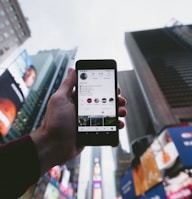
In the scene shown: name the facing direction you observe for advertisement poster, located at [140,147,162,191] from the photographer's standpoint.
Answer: facing the viewer and to the left of the viewer

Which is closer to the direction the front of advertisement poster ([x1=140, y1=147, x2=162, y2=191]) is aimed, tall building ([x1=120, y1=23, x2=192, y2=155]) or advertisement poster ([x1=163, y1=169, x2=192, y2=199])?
the advertisement poster

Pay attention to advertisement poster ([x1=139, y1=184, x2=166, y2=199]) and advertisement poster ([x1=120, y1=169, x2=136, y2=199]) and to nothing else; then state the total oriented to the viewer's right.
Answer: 0

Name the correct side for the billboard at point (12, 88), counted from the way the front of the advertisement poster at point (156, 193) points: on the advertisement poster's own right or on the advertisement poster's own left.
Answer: on the advertisement poster's own right

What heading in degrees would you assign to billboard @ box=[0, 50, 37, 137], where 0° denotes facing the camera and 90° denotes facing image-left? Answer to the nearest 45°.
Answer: approximately 315°

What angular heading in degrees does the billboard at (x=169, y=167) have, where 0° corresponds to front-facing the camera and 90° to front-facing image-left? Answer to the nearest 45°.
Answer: approximately 45°

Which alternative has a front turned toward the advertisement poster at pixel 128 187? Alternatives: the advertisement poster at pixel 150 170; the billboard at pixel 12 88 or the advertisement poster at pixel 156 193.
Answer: the billboard

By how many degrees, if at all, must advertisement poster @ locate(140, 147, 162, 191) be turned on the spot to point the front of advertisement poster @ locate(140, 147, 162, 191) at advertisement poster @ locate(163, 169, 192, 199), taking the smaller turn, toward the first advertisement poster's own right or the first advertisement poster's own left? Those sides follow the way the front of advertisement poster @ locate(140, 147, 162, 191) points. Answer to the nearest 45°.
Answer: approximately 90° to the first advertisement poster's own left

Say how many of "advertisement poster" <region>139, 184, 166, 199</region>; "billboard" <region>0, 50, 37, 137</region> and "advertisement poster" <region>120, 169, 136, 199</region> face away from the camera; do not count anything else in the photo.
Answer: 0

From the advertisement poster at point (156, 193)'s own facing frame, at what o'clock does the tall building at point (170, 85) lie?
The tall building is roughly at 5 o'clock from the advertisement poster.

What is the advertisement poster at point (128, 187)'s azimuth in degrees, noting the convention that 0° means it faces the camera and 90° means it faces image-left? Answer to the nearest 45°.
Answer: approximately 45°

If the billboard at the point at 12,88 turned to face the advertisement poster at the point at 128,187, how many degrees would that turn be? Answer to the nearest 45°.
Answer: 0° — it already faces it
